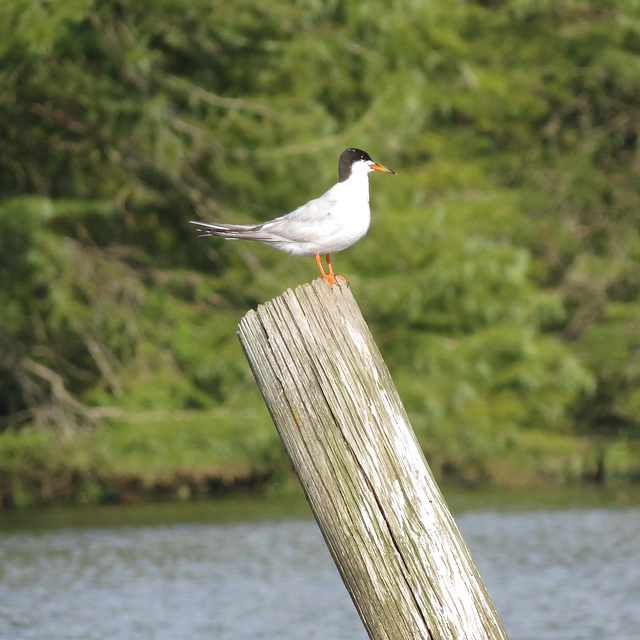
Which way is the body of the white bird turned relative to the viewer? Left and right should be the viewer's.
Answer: facing to the right of the viewer
